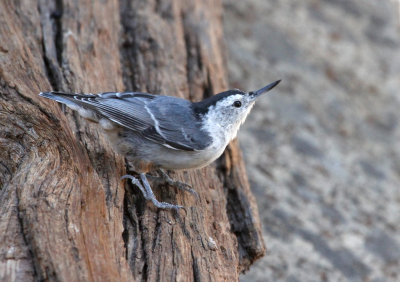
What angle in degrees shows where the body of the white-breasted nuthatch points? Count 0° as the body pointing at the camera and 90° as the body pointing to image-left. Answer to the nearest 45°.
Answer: approximately 270°
